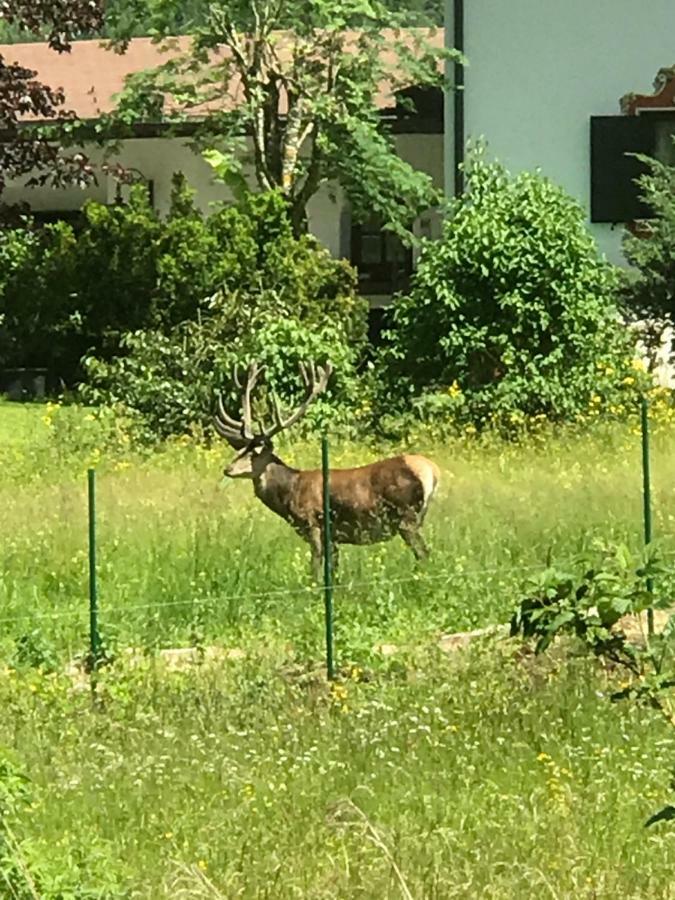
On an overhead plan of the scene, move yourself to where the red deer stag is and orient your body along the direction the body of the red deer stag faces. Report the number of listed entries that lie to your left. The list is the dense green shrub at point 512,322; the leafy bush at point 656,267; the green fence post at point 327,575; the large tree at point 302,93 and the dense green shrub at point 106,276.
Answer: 1

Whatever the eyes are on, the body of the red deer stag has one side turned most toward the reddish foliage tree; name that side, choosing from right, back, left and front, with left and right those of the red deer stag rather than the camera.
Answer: right

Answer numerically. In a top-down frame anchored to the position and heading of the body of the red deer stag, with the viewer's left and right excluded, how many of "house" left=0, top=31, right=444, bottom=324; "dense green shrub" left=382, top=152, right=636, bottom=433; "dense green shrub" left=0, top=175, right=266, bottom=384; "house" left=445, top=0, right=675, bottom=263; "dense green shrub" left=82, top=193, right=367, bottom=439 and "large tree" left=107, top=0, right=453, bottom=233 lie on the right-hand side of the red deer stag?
6

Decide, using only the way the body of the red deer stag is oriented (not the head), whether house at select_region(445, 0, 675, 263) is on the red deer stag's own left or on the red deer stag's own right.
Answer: on the red deer stag's own right

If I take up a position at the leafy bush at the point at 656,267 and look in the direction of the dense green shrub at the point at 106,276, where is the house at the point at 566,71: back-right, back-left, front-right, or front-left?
front-right

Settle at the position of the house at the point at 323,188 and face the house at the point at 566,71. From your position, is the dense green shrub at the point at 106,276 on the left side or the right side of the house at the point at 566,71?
right

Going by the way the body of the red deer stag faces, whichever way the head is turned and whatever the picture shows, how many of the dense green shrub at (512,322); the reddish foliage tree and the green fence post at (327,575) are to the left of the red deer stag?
1

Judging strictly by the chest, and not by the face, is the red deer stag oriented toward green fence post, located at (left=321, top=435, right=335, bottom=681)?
no

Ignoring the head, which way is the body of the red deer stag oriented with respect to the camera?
to the viewer's left

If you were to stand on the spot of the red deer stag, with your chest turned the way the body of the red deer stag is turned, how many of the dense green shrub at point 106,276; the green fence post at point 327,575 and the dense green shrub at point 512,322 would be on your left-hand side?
1

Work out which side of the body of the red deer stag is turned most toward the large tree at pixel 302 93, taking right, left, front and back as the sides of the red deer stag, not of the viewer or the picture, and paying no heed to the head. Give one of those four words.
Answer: right

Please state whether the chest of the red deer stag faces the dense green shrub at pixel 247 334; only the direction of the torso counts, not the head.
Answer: no

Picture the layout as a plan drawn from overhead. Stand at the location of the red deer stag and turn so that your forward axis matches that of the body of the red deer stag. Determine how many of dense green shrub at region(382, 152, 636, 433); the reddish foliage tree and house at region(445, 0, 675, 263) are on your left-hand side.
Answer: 0

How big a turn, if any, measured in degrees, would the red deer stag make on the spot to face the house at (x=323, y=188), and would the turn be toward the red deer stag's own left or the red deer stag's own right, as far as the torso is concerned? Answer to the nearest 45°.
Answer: approximately 90° to the red deer stag's own right

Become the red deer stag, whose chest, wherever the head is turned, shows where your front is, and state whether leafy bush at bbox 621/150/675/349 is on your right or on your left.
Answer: on your right

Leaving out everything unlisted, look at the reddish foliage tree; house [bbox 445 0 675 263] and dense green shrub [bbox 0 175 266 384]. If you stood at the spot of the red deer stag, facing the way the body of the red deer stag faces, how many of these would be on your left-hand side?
0
